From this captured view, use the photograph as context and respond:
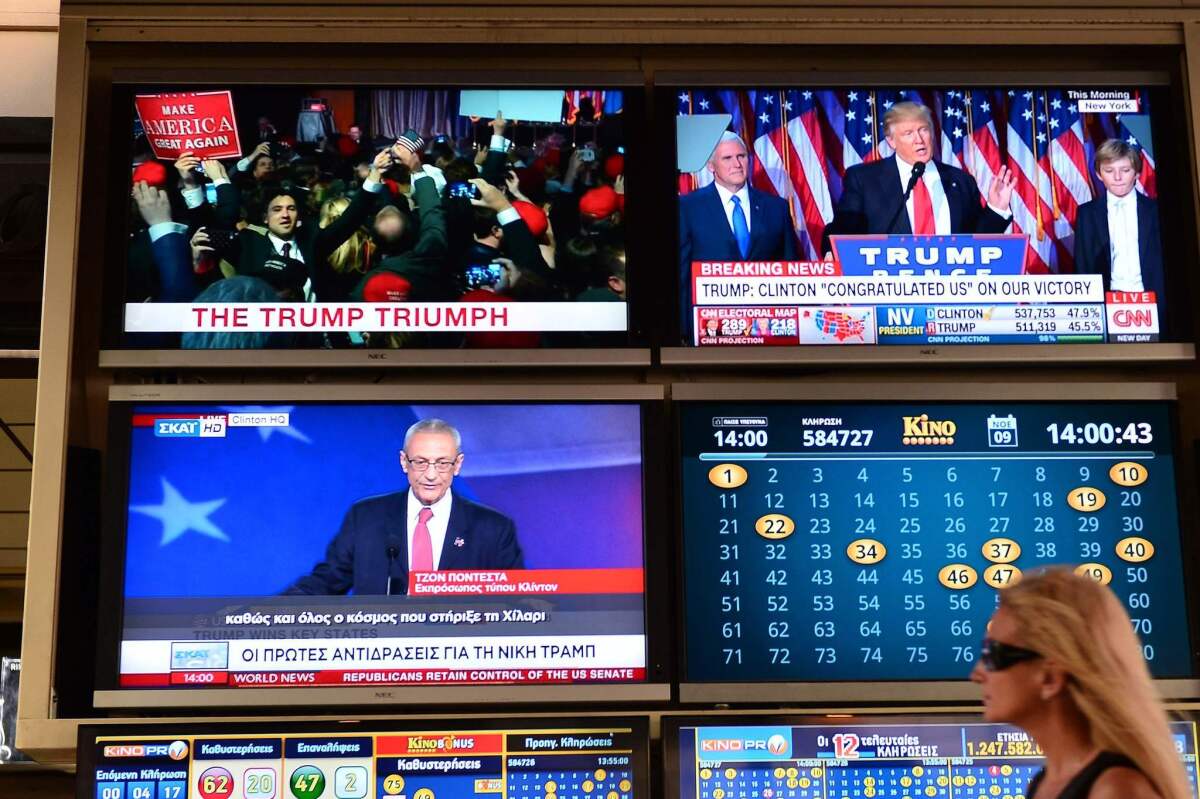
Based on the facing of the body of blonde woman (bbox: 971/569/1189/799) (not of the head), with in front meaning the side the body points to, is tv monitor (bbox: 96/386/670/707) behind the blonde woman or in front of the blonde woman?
in front

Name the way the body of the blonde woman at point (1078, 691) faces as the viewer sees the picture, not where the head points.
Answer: to the viewer's left

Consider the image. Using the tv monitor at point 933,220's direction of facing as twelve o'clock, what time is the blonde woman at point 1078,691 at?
The blonde woman is roughly at 12 o'clock from the tv monitor.

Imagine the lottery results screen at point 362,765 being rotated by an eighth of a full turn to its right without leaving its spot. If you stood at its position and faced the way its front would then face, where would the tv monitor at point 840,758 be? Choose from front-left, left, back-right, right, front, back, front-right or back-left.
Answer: back-left

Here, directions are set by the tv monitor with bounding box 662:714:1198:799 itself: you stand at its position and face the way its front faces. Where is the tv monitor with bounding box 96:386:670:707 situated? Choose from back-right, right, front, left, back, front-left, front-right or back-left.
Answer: right

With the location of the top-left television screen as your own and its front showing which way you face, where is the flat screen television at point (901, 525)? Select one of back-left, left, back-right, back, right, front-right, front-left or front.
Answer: left

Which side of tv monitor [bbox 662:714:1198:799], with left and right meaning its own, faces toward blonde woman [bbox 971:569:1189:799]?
front

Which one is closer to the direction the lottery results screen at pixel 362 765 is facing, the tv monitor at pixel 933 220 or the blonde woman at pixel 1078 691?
the blonde woman

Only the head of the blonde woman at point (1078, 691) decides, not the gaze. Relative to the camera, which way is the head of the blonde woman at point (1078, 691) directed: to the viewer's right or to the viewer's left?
to the viewer's left

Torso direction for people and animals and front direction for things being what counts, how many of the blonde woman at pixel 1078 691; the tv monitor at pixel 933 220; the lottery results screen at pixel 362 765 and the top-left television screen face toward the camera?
3

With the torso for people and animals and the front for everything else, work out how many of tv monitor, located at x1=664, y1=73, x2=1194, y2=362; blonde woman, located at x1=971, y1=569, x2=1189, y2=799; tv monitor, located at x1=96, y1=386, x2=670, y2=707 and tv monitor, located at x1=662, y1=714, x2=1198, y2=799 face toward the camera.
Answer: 3

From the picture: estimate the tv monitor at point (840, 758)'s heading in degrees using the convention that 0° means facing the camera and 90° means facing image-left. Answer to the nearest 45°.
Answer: approximately 0°
